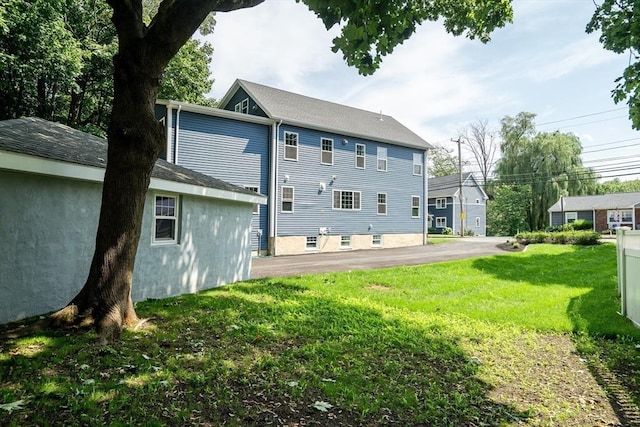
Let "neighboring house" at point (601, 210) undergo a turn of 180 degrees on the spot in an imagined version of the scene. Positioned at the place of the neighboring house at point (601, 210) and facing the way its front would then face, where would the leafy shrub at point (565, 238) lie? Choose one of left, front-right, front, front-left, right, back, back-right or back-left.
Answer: back

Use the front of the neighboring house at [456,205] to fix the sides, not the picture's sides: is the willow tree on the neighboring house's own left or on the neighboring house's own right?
on the neighboring house's own left

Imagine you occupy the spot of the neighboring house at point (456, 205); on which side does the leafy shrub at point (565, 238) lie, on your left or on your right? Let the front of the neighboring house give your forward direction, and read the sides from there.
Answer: on your left

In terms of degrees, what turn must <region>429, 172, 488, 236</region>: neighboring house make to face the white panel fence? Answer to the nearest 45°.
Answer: approximately 45° to its left

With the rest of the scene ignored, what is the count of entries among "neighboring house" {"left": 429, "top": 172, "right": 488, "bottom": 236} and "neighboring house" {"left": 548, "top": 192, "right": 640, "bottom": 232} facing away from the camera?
0

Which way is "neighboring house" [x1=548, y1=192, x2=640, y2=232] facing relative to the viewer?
toward the camera

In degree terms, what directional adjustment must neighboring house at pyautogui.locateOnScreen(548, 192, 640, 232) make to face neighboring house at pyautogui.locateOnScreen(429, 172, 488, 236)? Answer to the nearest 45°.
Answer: approximately 90° to its right

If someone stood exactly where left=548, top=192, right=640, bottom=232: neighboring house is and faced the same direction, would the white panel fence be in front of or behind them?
in front

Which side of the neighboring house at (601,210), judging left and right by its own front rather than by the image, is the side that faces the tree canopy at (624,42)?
front

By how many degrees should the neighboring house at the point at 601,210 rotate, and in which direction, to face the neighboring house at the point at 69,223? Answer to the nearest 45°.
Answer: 0° — it already faces it

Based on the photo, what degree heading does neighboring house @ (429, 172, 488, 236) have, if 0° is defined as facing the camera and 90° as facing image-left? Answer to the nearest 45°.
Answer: approximately 45°

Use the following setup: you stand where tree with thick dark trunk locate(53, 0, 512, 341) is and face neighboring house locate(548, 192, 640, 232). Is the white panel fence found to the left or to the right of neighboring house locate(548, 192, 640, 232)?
right

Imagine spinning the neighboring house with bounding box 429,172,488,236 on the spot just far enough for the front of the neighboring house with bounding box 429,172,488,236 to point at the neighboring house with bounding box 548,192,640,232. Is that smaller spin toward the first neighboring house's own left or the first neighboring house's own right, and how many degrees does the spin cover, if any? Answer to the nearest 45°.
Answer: approximately 135° to the first neighboring house's own left

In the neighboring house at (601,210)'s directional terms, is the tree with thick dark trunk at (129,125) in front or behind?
in front
